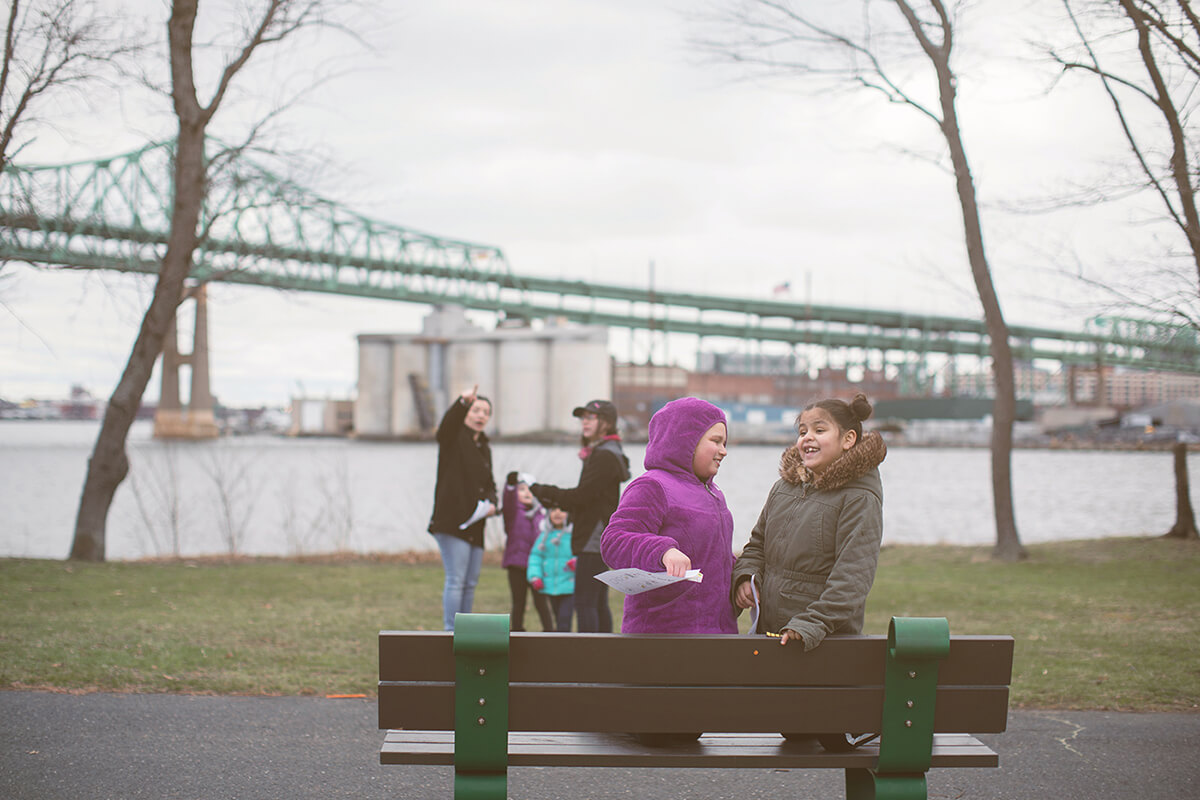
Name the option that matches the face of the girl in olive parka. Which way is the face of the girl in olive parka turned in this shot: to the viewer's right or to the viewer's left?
to the viewer's left

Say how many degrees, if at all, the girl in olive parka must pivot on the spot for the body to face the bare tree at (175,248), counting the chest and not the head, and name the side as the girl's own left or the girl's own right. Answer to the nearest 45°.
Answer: approximately 90° to the girl's own right

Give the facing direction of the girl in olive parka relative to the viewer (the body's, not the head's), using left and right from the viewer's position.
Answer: facing the viewer and to the left of the viewer

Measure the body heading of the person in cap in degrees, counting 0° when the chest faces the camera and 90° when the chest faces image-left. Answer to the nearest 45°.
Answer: approximately 90°

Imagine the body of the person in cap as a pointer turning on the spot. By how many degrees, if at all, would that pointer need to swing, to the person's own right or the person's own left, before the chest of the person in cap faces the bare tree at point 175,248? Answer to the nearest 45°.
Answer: approximately 45° to the person's own right

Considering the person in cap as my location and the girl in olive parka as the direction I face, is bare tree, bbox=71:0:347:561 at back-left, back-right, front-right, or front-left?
back-right

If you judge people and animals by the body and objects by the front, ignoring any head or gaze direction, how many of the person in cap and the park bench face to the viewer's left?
1

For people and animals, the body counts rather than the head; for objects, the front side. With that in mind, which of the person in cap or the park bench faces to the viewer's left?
the person in cap
